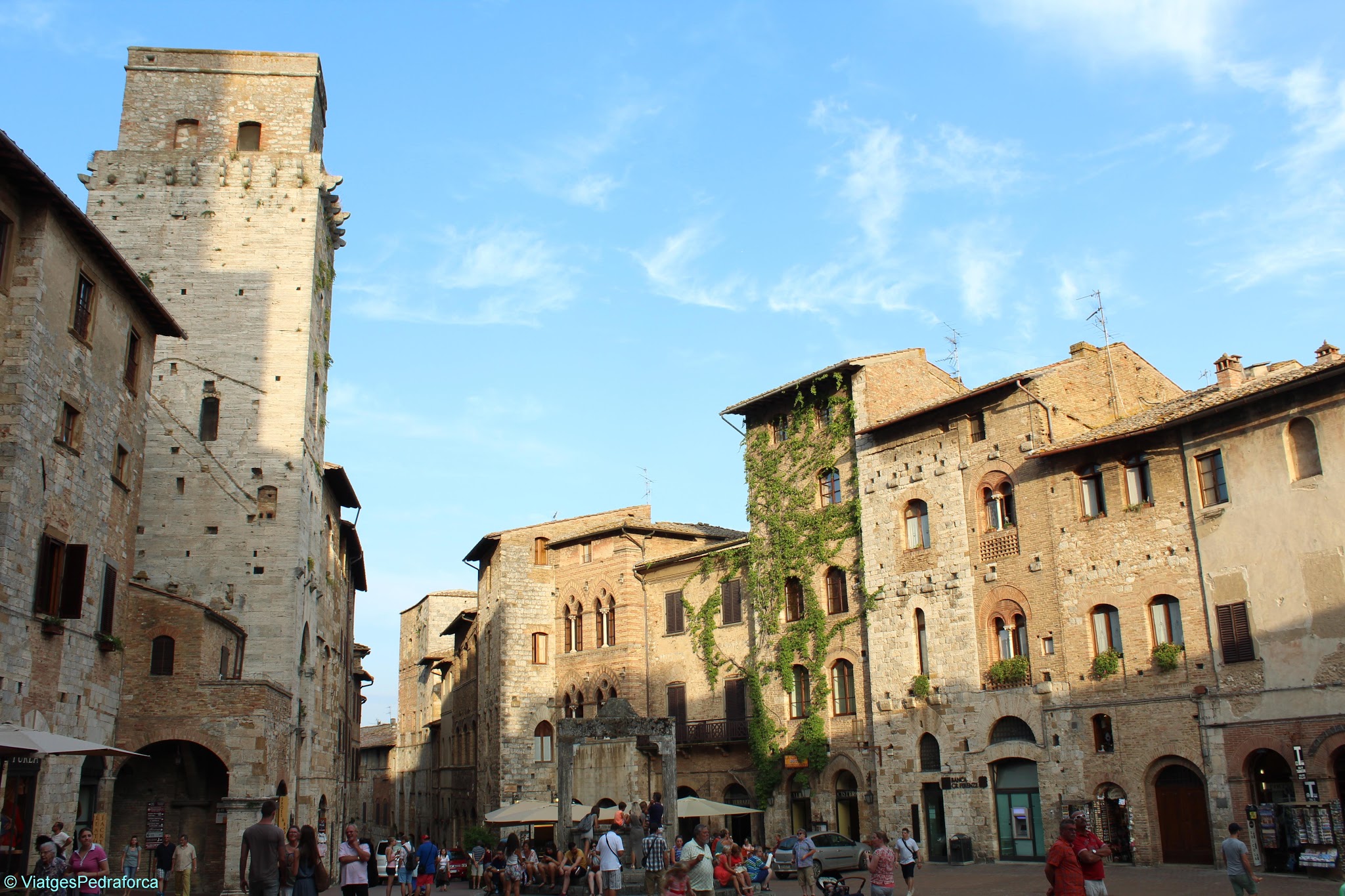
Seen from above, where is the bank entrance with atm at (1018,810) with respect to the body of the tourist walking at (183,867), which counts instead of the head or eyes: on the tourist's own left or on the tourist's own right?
on the tourist's own left

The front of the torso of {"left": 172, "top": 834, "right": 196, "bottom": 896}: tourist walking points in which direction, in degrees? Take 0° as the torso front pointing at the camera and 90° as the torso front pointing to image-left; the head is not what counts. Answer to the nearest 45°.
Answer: approximately 0°

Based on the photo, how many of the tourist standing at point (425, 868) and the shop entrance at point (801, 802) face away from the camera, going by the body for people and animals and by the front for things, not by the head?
1

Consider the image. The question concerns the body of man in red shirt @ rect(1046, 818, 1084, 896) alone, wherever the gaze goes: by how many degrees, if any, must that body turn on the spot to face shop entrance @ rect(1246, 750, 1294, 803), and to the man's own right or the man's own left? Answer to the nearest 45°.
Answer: approximately 135° to the man's own left

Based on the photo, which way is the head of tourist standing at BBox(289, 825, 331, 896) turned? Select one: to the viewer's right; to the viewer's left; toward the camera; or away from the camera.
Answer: away from the camera

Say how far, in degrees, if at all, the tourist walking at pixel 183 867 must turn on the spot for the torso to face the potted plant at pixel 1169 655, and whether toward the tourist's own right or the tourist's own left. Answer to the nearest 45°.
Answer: approximately 90° to the tourist's own left

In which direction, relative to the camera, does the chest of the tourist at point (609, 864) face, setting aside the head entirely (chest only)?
away from the camera
